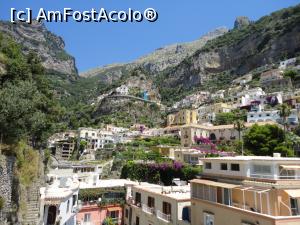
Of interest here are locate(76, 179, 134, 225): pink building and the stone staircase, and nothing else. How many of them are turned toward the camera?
2

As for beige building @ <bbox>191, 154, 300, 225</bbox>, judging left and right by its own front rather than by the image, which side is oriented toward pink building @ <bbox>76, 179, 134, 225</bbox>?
right

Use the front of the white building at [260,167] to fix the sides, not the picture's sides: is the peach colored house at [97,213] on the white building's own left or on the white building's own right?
on the white building's own right

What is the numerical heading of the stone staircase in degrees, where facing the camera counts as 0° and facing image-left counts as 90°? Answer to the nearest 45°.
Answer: approximately 0°

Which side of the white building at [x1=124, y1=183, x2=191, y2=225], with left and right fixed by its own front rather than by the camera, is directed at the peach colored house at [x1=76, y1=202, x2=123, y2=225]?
right

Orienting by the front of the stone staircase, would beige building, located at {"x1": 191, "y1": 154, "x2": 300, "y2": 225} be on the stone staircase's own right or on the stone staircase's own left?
on the stone staircase's own left

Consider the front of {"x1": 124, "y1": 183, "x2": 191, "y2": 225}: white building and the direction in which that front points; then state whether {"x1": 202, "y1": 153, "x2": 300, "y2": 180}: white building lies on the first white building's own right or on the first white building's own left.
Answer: on the first white building's own left

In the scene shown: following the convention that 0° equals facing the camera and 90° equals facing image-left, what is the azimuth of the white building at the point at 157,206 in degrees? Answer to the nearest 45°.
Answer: approximately 45°
